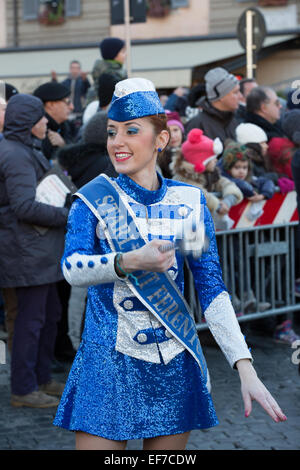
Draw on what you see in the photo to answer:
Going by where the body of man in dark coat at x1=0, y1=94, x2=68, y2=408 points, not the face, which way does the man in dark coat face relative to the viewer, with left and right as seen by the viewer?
facing to the right of the viewer

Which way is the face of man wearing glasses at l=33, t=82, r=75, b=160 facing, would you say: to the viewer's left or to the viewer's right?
to the viewer's right

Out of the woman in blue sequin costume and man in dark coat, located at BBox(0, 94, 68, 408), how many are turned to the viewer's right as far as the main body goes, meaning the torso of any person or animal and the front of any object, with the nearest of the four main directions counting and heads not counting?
1

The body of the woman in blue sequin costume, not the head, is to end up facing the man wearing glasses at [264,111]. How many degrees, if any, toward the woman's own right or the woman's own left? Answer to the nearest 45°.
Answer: approximately 180°

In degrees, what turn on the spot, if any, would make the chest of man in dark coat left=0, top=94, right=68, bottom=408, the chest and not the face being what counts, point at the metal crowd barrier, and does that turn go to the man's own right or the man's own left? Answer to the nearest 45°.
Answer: approximately 45° to the man's own left

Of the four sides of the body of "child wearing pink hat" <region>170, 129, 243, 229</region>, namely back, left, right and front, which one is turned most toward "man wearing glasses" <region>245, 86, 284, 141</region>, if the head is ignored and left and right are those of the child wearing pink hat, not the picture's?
left

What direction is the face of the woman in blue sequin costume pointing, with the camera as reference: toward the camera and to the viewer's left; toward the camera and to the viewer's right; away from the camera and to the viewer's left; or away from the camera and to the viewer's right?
toward the camera and to the viewer's left

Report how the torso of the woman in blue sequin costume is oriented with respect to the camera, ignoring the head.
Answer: toward the camera
